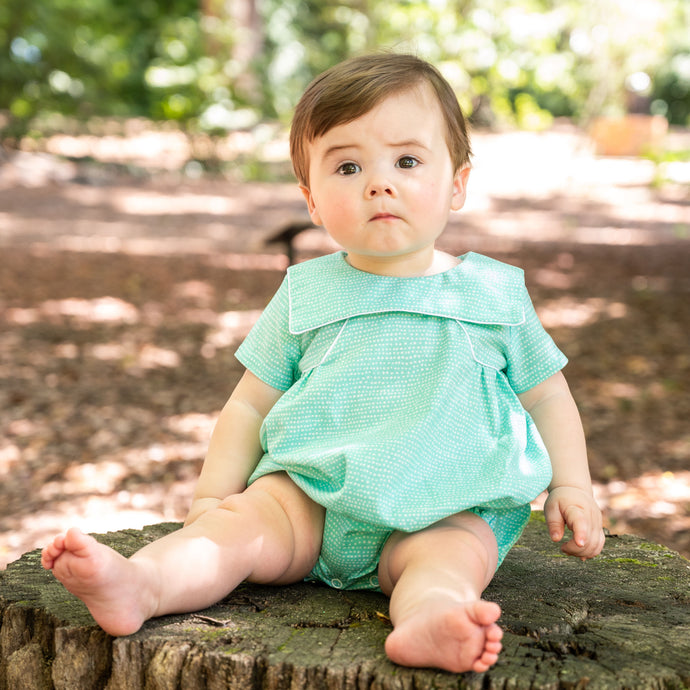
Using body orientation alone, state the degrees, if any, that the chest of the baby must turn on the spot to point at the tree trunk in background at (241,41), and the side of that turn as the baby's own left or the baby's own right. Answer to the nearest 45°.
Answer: approximately 180°

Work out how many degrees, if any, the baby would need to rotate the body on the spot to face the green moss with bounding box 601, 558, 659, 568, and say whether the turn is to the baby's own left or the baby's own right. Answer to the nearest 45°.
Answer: approximately 90° to the baby's own left

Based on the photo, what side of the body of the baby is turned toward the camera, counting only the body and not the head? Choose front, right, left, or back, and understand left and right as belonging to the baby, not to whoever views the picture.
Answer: front

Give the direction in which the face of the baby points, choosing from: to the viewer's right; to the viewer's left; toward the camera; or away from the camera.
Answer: toward the camera
